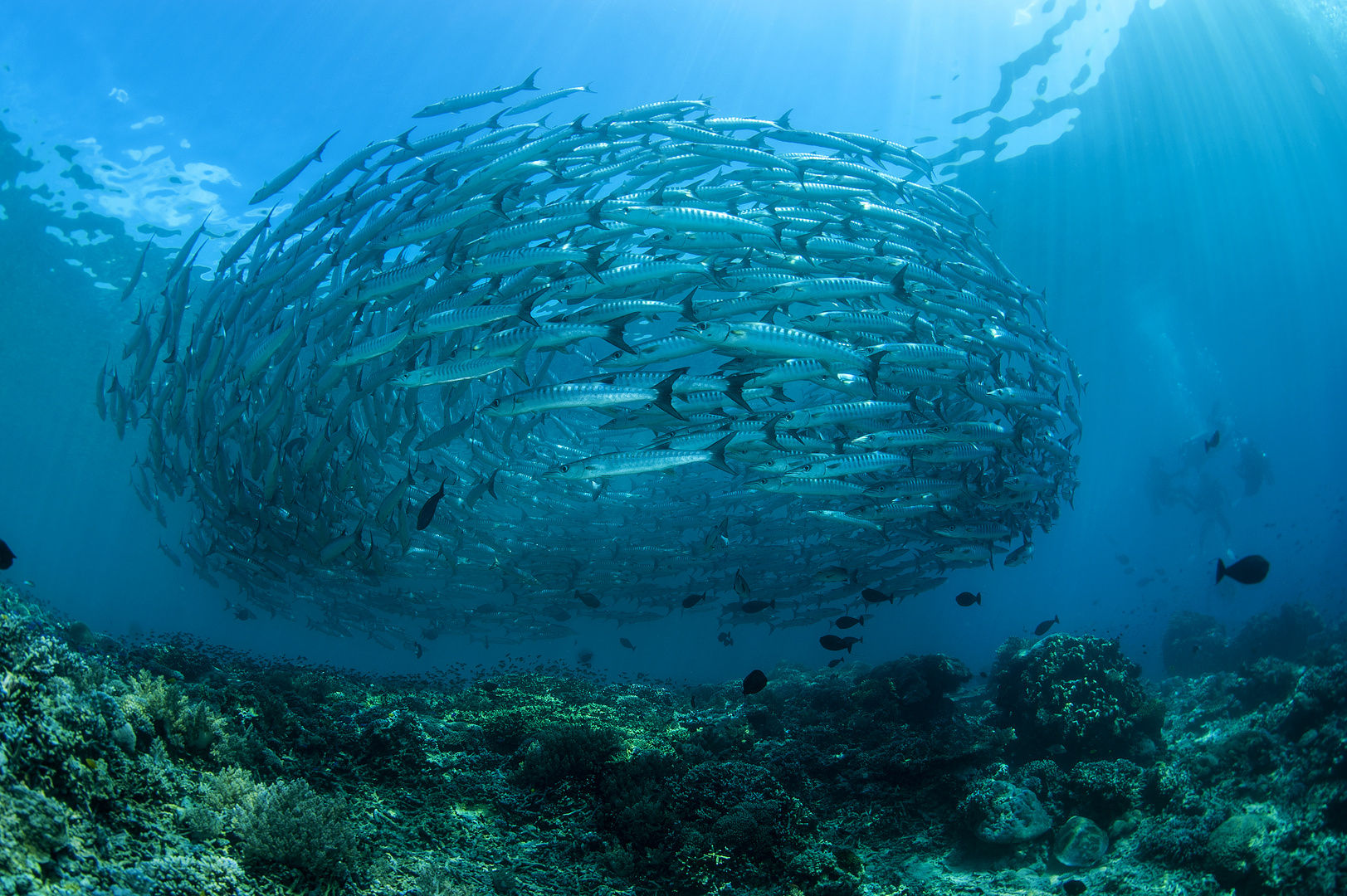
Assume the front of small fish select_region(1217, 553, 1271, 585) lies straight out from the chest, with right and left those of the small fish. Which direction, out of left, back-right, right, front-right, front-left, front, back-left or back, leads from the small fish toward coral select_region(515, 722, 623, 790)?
back-right

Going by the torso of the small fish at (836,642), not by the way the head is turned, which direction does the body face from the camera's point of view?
to the viewer's left

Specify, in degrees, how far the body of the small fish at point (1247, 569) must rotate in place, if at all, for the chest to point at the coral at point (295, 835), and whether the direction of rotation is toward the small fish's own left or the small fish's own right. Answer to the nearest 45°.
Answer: approximately 135° to the small fish's own right

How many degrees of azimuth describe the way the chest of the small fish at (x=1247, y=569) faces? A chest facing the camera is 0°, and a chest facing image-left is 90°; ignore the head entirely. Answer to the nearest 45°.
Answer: approximately 270°
